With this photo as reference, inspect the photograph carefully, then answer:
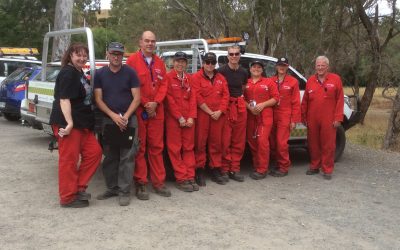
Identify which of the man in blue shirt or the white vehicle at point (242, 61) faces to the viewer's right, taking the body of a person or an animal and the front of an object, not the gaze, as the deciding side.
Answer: the white vehicle

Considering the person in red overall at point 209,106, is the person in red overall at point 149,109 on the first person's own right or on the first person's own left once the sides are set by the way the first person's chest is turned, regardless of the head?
on the first person's own right

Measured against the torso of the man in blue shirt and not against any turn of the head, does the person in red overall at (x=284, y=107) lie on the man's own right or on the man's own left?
on the man's own left

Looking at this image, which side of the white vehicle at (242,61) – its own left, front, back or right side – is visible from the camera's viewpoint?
right

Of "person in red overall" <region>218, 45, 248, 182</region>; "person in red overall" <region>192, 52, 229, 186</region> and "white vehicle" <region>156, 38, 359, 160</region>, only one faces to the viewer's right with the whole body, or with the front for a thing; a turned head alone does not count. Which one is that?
the white vehicle

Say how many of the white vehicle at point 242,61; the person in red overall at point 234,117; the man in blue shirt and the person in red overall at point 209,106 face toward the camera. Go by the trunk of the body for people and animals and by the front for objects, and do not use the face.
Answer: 3

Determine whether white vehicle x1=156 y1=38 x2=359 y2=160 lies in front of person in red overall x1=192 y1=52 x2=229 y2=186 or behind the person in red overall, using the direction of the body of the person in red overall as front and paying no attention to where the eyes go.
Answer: behind

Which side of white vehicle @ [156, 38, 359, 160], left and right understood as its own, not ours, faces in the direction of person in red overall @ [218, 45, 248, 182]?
right

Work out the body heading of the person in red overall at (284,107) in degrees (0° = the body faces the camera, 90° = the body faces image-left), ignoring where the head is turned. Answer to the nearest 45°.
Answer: approximately 45°
